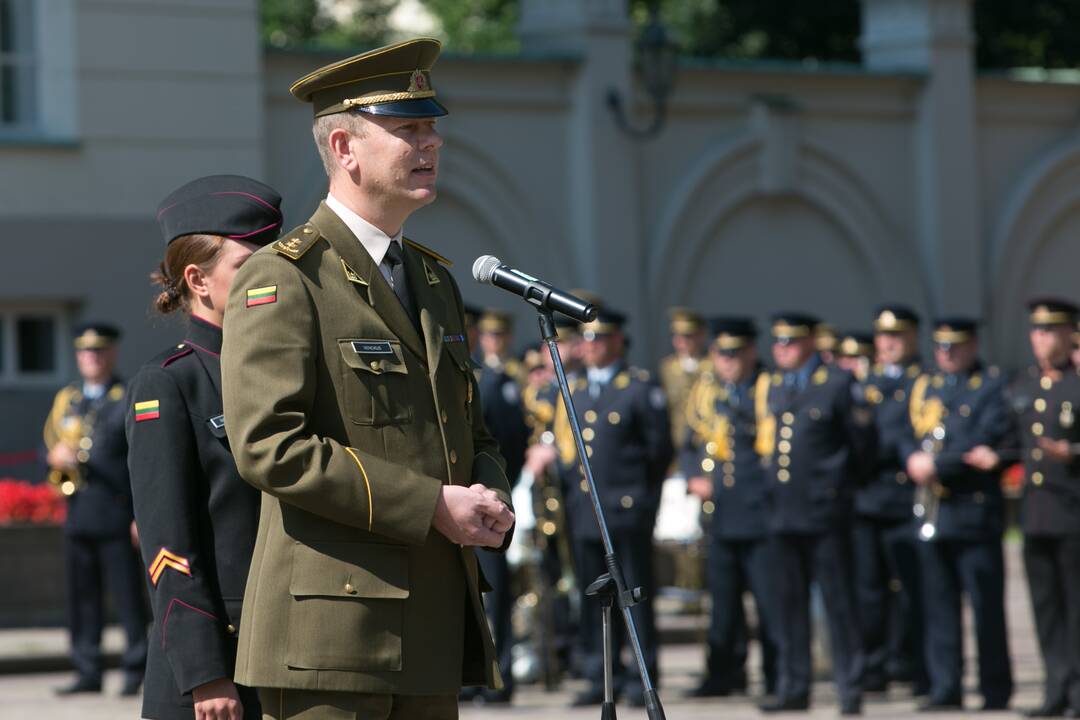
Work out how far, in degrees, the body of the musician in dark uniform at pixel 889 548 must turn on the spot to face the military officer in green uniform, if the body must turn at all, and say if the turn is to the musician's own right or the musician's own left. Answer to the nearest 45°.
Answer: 0° — they already face them

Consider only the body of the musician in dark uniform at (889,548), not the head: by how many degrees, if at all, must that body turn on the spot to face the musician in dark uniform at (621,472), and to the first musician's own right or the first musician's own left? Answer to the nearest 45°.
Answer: approximately 45° to the first musician's own right

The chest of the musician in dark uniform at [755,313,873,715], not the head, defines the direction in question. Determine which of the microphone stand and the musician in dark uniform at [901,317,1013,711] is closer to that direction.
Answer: the microphone stand

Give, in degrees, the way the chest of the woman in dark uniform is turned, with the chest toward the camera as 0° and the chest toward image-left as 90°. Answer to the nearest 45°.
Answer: approximately 270°

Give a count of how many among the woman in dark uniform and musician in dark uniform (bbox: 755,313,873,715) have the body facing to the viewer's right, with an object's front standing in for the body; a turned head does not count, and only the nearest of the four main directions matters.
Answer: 1

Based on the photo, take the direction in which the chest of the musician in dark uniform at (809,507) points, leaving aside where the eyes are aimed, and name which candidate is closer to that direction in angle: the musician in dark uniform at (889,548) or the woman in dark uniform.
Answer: the woman in dark uniform

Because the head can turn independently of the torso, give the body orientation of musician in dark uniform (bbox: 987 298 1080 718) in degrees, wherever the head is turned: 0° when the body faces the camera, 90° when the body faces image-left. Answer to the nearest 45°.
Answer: approximately 45°

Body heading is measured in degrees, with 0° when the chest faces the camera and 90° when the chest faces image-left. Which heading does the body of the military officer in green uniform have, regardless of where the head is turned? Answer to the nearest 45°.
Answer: approximately 315°

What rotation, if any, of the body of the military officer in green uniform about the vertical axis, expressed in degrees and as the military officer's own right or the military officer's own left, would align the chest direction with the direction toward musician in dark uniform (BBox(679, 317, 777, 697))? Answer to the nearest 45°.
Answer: approximately 135° to the military officer's own left

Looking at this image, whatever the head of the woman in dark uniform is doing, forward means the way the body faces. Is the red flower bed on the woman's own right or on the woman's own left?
on the woman's own left

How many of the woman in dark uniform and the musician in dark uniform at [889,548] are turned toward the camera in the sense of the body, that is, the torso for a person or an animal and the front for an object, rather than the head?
1

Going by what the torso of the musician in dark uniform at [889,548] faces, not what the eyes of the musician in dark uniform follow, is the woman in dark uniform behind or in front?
in front

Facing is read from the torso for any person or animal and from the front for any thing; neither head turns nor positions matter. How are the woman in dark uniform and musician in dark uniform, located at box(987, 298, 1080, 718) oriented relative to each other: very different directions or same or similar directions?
very different directions
